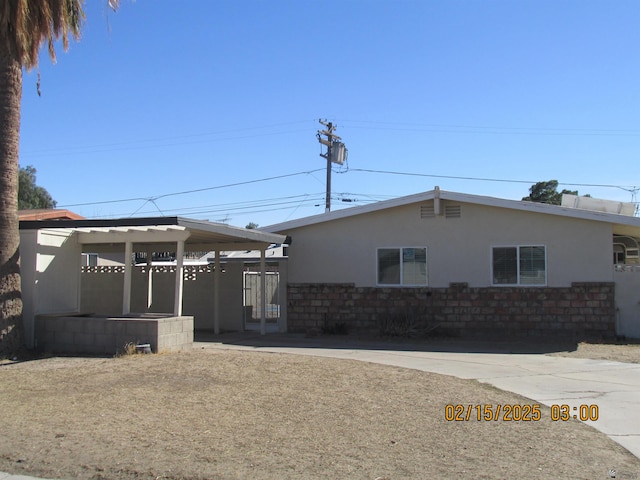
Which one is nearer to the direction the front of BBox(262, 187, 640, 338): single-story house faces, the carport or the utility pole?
the carport

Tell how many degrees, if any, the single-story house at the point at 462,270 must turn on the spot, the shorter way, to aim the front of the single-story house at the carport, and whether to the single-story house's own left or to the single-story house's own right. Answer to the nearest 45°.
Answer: approximately 45° to the single-story house's own right

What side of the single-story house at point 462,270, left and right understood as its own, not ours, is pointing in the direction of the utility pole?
back

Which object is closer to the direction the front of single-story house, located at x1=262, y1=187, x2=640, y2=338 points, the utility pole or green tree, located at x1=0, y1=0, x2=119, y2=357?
the green tree

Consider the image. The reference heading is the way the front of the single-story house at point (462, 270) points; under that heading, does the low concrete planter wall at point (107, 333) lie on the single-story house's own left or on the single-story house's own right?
on the single-story house's own right

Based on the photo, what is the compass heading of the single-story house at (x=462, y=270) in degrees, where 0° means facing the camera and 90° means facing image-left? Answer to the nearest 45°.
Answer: approximately 0°

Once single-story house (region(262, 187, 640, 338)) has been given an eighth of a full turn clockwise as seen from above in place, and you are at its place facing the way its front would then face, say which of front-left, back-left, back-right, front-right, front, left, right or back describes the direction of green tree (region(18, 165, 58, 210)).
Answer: right

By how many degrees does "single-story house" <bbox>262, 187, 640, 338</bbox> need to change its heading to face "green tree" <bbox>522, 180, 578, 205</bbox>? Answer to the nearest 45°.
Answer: approximately 180°

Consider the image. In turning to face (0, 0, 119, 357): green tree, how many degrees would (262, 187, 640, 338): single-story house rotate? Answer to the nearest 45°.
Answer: approximately 45° to its right

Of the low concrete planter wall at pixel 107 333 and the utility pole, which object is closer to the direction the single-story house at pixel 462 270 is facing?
the low concrete planter wall
